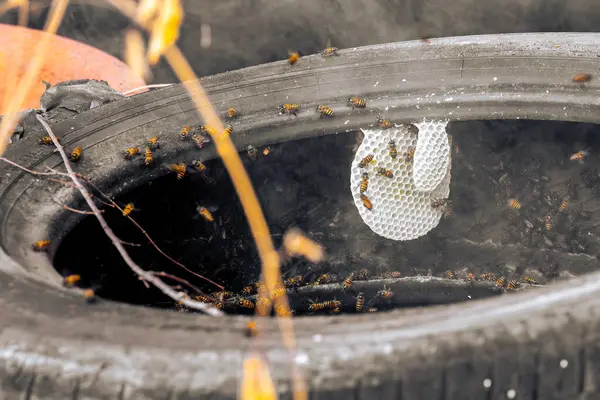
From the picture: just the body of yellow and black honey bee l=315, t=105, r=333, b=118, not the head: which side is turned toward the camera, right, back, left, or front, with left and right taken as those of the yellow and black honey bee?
left

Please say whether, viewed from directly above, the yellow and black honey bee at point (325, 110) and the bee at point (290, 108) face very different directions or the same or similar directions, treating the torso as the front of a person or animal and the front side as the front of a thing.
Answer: same or similar directions

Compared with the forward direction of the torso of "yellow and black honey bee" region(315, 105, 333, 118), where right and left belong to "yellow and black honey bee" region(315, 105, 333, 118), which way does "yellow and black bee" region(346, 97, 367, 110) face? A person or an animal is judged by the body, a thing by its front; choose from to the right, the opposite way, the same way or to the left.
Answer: the same way

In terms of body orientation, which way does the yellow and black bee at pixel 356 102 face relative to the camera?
to the viewer's left

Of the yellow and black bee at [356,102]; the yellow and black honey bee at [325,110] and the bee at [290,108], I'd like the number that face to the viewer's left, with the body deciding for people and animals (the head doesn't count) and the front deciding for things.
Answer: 3

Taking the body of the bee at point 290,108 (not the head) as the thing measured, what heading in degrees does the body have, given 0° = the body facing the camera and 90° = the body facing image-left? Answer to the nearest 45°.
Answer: approximately 90°

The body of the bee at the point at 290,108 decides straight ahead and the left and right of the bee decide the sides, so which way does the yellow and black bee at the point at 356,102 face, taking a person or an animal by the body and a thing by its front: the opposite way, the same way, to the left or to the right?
the same way
